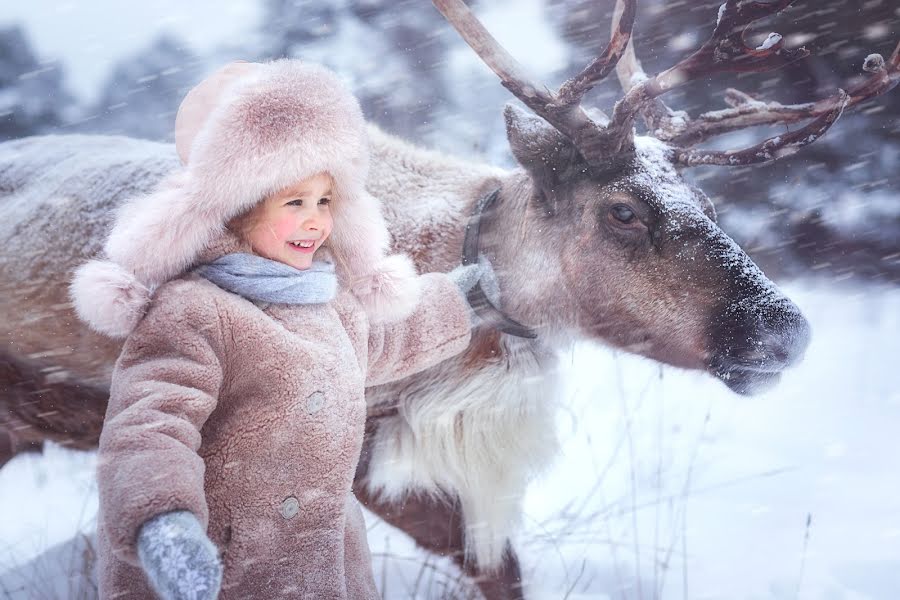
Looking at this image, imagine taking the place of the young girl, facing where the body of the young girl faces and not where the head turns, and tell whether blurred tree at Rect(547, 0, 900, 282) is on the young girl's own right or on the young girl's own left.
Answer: on the young girl's own left

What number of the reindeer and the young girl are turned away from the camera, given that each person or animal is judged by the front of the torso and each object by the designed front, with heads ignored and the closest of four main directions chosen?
0

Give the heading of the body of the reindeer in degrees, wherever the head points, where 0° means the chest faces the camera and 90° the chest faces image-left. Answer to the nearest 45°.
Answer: approximately 270°

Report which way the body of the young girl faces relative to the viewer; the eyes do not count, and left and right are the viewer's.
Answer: facing the viewer and to the right of the viewer

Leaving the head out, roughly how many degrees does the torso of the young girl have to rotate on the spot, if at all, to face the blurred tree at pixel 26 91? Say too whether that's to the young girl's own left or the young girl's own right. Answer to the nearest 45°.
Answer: approximately 180°

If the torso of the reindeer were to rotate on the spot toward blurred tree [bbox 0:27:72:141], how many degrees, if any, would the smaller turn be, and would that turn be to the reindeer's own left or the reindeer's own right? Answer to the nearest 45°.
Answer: approximately 180°
